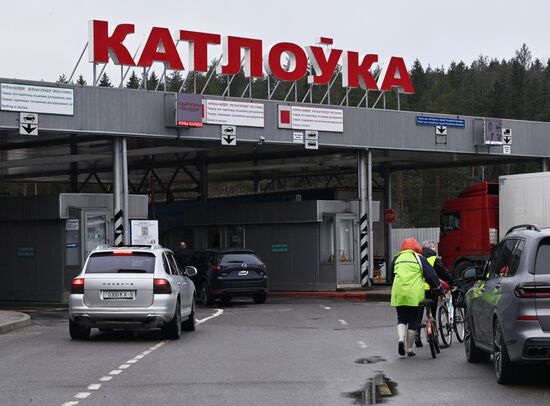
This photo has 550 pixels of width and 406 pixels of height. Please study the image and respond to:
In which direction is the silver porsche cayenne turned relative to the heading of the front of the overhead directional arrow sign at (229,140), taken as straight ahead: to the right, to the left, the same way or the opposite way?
the opposite way

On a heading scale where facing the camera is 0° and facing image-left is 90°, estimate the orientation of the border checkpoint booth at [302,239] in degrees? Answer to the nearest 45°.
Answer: approximately 315°

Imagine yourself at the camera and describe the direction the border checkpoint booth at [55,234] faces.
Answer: facing the viewer and to the right of the viewer

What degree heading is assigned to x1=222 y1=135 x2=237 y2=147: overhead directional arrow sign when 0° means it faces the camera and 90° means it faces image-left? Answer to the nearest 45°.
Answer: approximately 0°

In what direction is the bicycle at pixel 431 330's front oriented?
away from the camera

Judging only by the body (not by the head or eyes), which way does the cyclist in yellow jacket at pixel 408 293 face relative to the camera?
away from the camera

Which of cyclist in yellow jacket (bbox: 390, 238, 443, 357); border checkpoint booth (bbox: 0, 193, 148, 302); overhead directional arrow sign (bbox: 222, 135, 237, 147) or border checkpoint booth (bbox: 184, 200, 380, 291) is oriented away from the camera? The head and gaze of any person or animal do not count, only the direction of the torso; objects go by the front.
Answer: the cyclist in yellow jacket

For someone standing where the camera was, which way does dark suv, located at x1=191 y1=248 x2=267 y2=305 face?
facing away from the viewer and to the left of the viewer

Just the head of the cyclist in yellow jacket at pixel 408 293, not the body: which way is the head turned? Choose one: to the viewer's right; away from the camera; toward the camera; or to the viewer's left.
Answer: away from the camera

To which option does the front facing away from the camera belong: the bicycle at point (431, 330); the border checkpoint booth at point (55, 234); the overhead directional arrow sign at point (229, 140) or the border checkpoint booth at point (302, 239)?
the bicycle

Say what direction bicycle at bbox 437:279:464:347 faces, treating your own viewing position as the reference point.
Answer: facing away from the viewer and to the right of the viewer

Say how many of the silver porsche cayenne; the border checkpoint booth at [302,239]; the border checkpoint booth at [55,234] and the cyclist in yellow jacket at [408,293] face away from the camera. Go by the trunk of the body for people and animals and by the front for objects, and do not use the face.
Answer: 2
